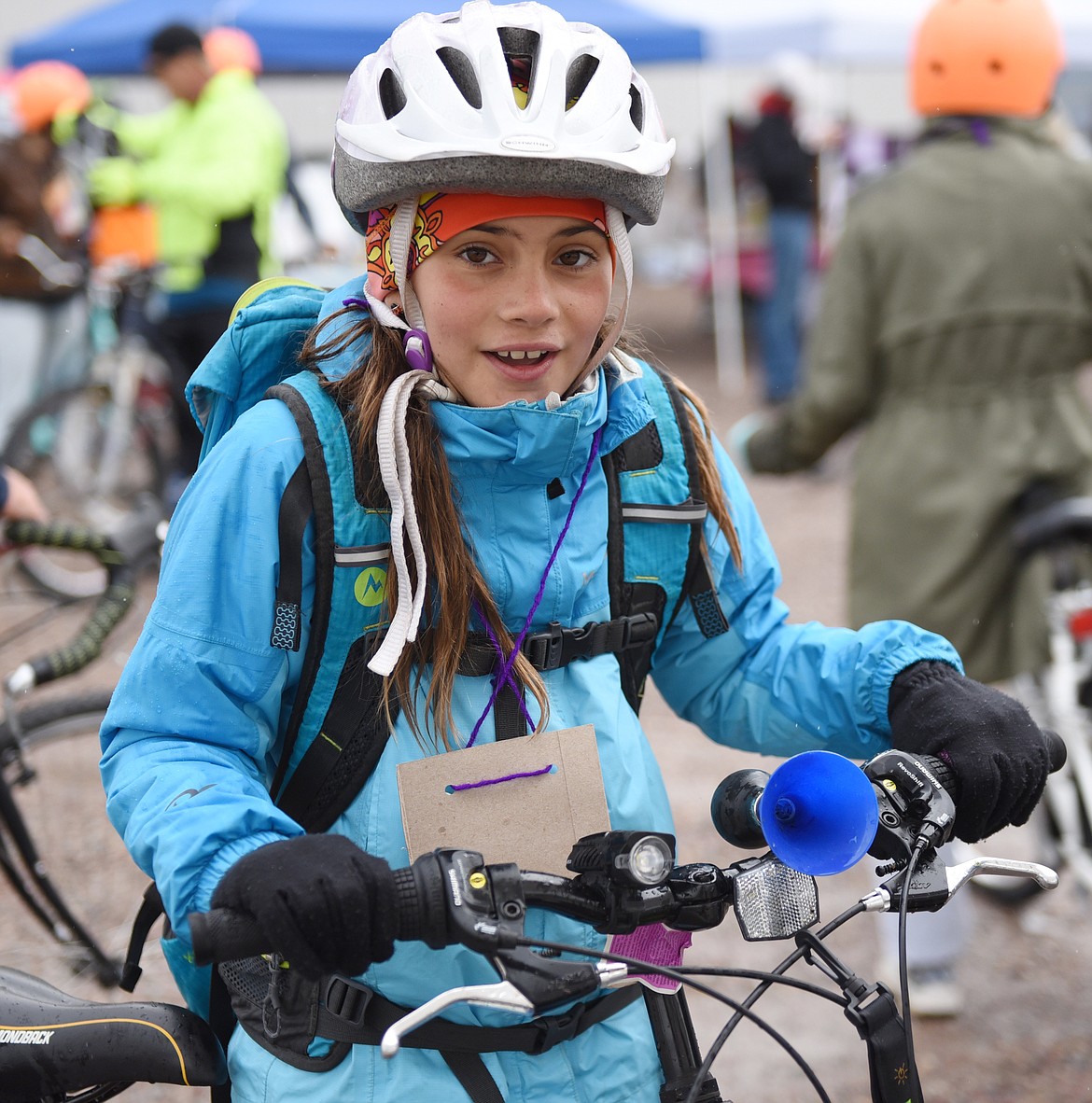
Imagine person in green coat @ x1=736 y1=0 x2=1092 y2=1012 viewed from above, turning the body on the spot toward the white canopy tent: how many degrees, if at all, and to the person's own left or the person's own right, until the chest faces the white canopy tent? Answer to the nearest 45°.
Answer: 0° — they already face it

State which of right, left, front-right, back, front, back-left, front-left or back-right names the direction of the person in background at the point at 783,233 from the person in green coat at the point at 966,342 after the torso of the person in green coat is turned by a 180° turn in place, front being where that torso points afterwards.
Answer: back

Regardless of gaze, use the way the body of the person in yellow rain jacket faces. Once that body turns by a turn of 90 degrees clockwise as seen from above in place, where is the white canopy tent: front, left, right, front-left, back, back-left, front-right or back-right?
front-right

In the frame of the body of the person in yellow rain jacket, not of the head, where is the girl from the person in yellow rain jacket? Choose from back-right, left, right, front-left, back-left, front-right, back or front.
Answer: left

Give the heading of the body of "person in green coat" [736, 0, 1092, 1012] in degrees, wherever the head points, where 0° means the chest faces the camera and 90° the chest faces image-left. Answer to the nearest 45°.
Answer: approximately 180°

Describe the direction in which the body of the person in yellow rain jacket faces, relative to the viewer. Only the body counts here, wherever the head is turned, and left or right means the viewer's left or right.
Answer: facing to the left of the viewer

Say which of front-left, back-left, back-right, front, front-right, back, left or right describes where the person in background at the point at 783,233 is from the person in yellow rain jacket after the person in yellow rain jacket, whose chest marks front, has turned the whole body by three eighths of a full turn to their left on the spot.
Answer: left

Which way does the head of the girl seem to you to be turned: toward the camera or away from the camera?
toward the camera

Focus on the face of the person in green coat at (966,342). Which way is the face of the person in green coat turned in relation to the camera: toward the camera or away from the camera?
away from the camera
